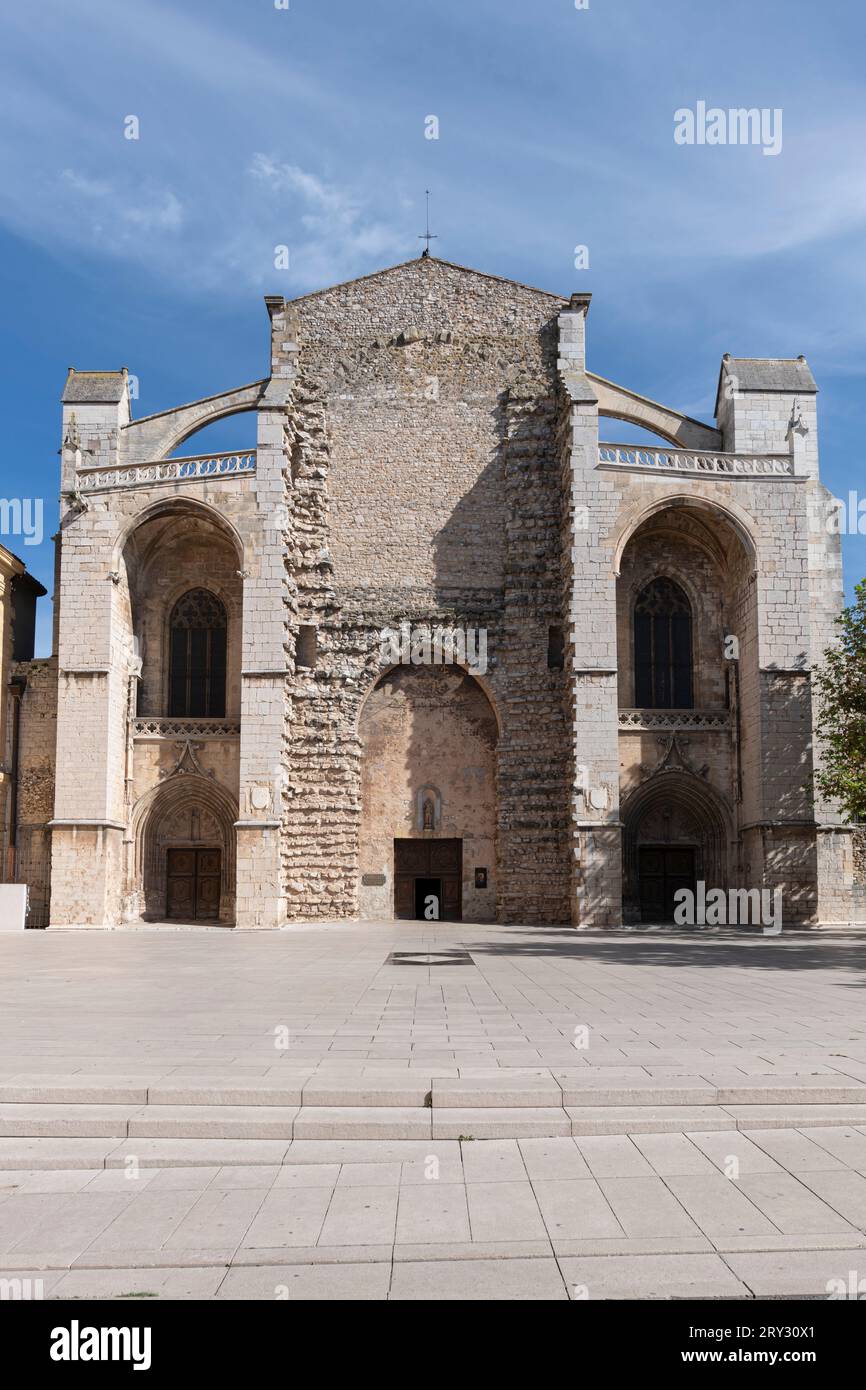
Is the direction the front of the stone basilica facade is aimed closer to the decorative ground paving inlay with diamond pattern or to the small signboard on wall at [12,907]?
the decorative ground paving inlay with diamond pattern

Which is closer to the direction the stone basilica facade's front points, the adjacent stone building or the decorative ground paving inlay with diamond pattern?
the decorative ground paving inlay with diamond pattern

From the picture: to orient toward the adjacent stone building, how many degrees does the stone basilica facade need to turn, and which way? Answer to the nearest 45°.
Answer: approximately 90° to its right

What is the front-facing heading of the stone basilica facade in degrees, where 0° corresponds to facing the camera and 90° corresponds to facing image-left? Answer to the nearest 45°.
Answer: approximately 0°

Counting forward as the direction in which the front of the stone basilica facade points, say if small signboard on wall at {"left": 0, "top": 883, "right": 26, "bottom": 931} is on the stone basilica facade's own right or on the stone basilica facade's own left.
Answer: on the stone basilica facade's own right

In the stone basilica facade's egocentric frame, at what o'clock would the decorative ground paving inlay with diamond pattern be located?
The decorative ground paving inlay with diamond pattern is roughly at 12 o'clock from the stone basilica facade.
